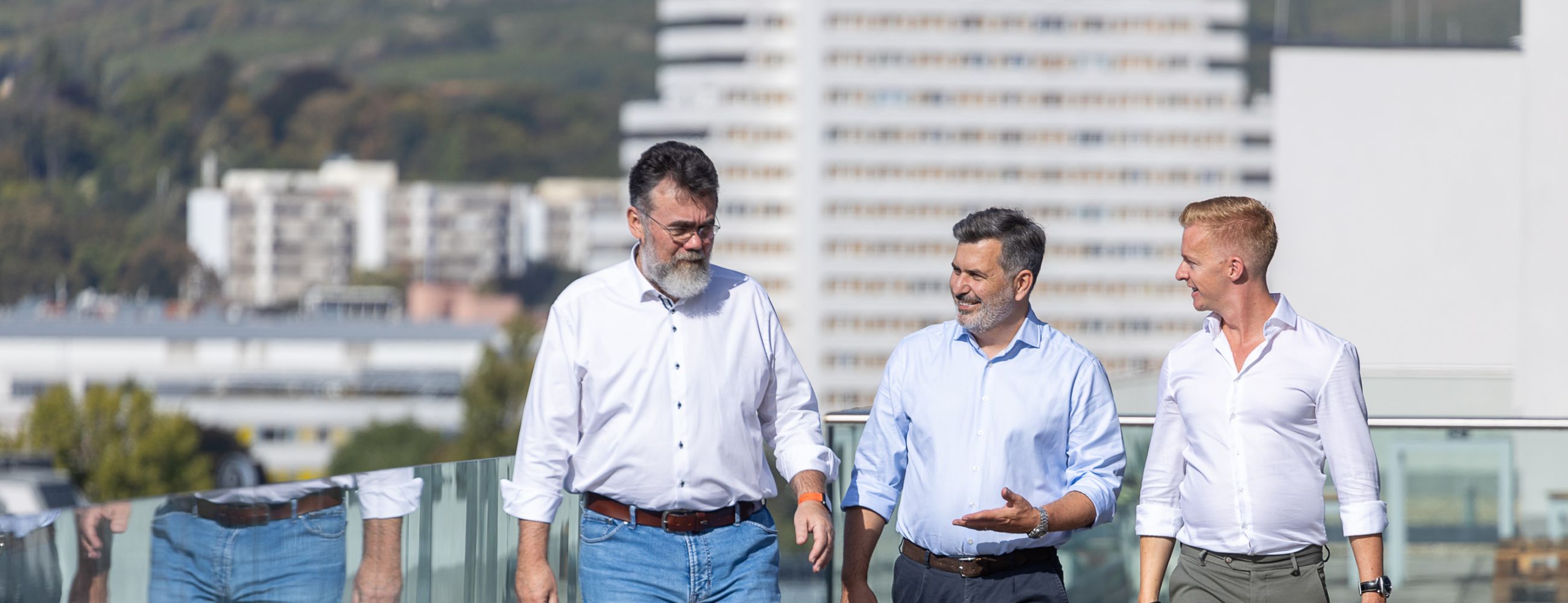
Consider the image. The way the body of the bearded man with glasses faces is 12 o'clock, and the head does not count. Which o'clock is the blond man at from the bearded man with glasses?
The blond man is roughly at 9 o'clock from the bearded man with glasses.

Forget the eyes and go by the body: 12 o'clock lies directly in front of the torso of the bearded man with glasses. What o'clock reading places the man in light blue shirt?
The man in light blue shirt is roughly at 9 o'clock from the bearded man with glasses.

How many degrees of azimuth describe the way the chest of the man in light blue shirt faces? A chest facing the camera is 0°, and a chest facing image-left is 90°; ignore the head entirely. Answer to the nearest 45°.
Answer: approximately 0°

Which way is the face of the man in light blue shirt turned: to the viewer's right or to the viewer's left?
to the viewer's left

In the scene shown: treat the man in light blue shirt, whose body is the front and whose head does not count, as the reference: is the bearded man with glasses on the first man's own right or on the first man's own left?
on the first man's own right

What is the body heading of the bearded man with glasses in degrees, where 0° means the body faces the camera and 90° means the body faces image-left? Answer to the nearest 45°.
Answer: approximately 0°

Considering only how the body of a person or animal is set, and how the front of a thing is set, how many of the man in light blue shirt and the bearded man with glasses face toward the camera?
2

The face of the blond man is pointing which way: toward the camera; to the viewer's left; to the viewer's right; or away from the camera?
to the viewer's left
